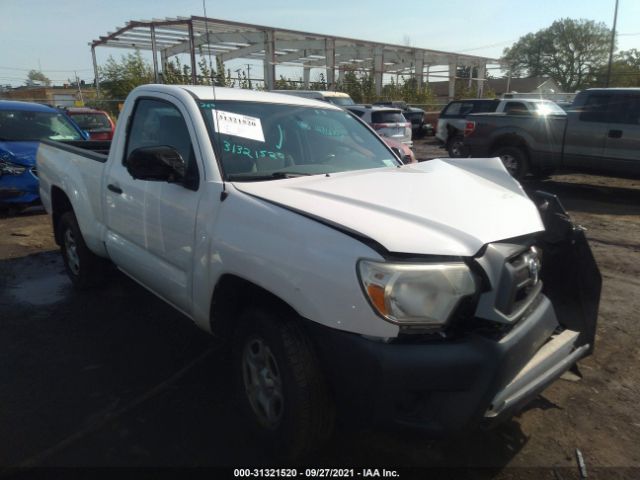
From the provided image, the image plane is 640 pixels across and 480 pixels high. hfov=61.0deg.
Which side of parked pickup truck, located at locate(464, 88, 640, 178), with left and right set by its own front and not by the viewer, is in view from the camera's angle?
right

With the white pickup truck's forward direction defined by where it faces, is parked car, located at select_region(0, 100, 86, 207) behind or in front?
behind

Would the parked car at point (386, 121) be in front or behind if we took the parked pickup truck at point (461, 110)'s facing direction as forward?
behind

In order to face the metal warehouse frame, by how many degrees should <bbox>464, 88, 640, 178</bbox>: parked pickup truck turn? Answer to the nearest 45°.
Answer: approximately 135° to its left

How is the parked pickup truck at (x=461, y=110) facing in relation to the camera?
to the viewer's right

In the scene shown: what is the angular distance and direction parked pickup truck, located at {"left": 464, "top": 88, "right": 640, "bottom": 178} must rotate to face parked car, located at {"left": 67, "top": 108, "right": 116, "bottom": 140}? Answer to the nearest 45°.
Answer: approximately 180°

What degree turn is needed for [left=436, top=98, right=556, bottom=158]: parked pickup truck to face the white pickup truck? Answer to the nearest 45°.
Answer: approximately 90° to its right

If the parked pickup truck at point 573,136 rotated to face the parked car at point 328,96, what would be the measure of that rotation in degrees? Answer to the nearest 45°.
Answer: approximately 135° to its left

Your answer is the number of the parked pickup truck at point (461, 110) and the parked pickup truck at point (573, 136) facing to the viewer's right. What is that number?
2

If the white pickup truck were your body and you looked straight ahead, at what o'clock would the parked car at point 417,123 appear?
The parked car is roughly at 8 o'clock from the white pickup truck.

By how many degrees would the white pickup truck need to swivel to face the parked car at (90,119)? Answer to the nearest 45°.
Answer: approximately 180°
